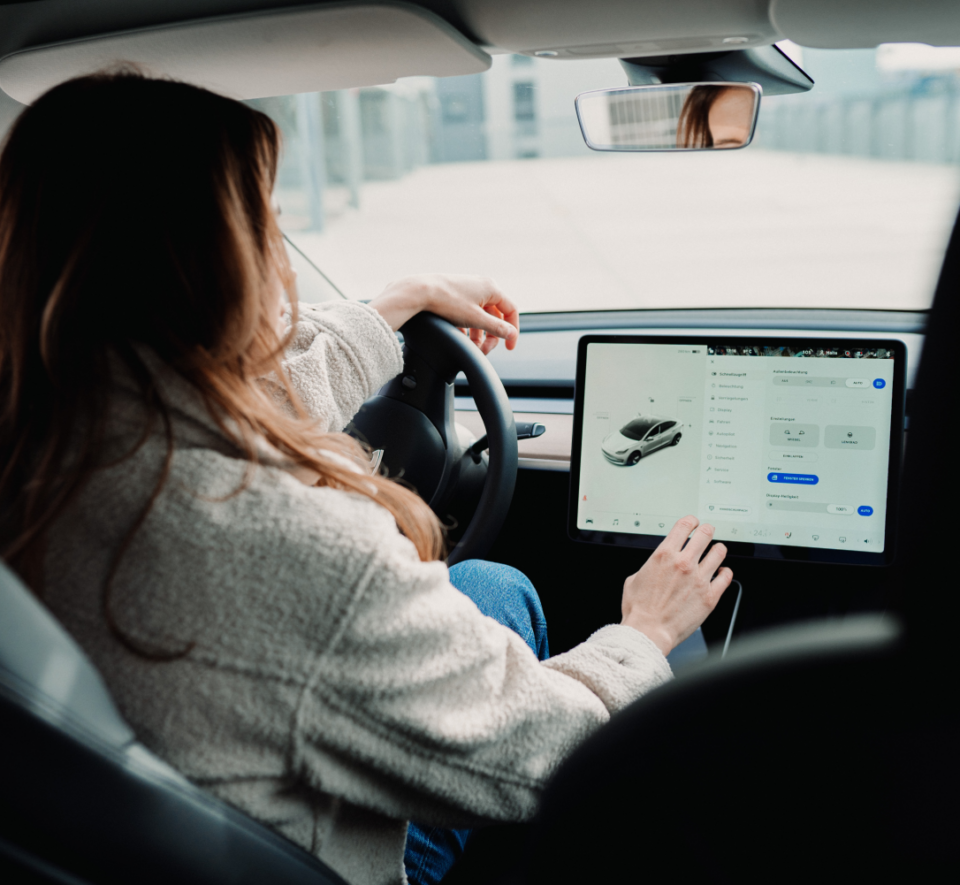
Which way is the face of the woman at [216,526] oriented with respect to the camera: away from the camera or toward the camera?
away from the camera

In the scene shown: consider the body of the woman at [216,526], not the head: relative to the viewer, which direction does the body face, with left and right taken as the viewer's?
facing away from the viewer and to the right of the viewer

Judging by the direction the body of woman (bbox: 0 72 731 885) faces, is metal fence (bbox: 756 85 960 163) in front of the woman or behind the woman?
in front
